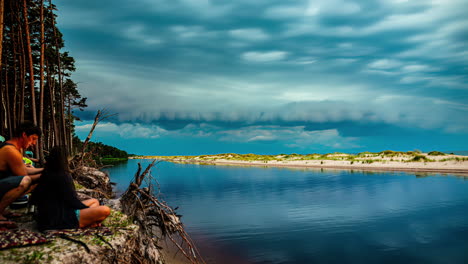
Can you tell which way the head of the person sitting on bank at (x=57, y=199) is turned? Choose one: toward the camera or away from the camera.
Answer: away from the camera

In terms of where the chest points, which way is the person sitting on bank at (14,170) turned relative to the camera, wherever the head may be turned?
to the viewer's right

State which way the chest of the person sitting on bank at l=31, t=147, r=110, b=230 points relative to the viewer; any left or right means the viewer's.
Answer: facing away from the viewer and to the right of the viewer

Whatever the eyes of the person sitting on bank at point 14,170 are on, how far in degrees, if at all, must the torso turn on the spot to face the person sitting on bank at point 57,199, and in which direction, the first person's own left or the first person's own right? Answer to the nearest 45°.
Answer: approximately 45° to the first person's own right

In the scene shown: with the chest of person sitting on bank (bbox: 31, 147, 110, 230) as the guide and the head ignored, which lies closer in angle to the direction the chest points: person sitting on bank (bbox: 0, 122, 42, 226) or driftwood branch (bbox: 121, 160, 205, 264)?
the driftwood branch

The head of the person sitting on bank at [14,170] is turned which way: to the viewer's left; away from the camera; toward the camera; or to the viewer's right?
to the viewer's right
